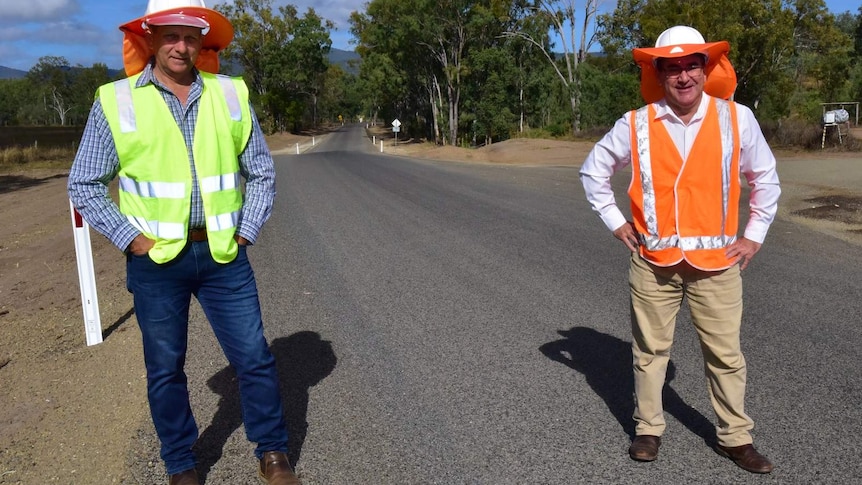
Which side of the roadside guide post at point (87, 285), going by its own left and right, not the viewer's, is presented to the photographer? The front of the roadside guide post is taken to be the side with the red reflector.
front
